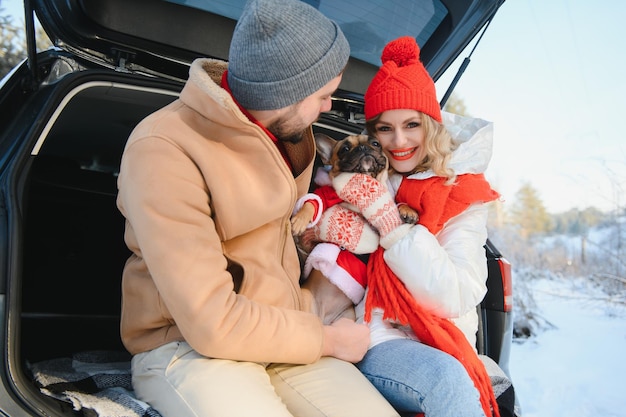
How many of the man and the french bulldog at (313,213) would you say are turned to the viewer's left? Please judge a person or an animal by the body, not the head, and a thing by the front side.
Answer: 0

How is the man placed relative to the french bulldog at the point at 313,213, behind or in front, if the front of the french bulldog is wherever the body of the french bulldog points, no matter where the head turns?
in front

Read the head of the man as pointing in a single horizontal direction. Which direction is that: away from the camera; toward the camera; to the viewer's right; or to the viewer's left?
to the viewer's right

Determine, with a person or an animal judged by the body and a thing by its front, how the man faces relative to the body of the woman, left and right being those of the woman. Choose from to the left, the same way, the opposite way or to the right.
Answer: to the left

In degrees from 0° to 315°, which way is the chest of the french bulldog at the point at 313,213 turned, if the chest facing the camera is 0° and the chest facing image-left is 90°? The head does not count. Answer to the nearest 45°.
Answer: approximately 0°
